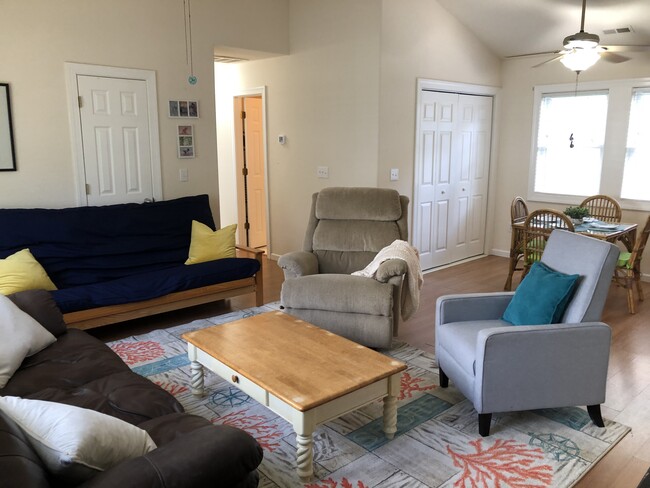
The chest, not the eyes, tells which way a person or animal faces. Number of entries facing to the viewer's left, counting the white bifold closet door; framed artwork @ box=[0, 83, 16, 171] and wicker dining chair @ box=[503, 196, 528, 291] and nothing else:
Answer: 0

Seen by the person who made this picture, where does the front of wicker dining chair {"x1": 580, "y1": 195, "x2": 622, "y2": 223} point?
facing the viewer and to the left of the viewer

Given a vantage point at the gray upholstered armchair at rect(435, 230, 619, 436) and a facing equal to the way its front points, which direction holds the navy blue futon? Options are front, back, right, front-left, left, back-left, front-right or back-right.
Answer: front-right

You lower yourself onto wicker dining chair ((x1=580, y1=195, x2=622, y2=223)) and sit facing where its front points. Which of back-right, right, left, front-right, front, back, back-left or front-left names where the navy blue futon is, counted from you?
front

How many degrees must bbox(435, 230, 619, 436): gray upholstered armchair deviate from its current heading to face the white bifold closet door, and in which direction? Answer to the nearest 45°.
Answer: approximately 135° to its right

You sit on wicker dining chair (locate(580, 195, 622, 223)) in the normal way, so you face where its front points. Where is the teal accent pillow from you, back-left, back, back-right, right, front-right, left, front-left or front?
front-left

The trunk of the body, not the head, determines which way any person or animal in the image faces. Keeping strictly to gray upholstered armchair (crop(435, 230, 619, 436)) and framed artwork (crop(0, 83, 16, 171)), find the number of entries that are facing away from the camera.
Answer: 0

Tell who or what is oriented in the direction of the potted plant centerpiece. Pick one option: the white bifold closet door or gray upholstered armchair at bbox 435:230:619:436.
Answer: the white bifold closet door

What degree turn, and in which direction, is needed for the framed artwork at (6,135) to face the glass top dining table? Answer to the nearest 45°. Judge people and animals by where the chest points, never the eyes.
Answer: approximately 45° to its left

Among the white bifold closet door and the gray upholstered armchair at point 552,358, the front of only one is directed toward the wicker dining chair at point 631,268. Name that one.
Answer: the white bifold closet door

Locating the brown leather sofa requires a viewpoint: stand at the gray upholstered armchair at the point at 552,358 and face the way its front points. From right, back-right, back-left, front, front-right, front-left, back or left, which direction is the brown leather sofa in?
front

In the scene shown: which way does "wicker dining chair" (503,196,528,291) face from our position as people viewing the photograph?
facing the viewer and to the right of the viewer

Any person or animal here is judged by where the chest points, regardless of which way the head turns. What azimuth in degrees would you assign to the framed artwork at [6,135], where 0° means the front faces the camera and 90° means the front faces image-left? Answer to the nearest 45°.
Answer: approximately 0°

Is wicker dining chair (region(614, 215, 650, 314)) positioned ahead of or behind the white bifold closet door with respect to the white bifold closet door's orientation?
ahead

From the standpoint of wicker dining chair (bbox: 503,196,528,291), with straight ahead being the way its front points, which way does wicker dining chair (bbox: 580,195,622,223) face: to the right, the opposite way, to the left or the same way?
to the right

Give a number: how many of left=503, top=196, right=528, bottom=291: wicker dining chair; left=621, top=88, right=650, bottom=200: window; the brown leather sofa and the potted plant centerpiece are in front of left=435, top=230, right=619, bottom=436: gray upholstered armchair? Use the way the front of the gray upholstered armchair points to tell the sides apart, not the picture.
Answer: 1

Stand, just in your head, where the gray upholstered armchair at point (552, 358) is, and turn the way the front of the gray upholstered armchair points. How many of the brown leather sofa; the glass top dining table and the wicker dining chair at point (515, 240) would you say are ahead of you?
1

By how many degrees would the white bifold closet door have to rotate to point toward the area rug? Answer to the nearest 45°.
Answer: approximately 45° to its right
